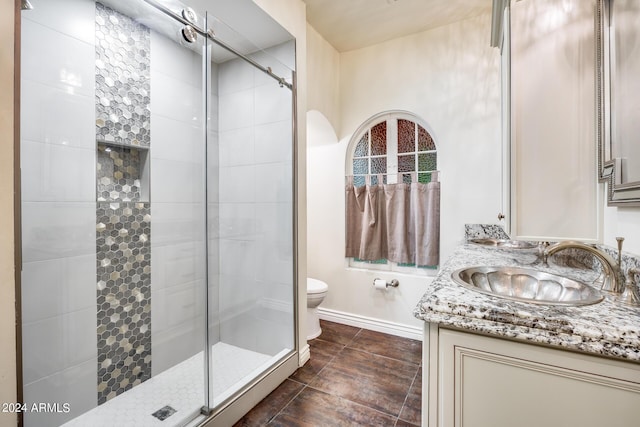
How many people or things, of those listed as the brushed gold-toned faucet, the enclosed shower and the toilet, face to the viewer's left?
1

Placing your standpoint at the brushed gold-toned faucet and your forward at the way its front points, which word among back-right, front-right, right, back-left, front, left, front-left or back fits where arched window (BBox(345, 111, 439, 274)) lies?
front-right

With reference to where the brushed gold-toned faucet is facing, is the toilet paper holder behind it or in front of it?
in front

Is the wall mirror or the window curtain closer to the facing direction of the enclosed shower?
the wall mirror

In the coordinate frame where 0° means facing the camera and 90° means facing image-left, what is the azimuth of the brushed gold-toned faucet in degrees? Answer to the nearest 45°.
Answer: approximately 90°

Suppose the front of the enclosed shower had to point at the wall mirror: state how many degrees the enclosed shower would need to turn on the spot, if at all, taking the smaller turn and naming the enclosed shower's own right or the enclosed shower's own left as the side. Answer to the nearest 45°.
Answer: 0° — it already faces it

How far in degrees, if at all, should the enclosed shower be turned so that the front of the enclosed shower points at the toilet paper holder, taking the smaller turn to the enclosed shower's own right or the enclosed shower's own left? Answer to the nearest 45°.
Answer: approximately 45° to the enclosed shower's own left

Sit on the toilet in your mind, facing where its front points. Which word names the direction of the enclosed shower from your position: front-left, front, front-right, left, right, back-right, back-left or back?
back-right

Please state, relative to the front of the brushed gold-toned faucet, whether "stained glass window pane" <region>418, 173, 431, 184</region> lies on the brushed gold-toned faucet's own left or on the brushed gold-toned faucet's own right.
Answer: on the brushed gold-toned faucet's own right
